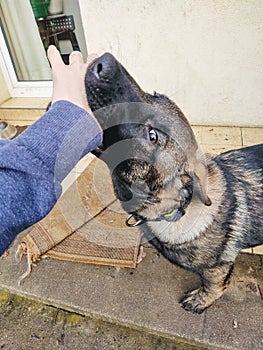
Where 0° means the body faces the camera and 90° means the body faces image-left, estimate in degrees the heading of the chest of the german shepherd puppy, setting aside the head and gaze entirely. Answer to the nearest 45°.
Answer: approximately 90°

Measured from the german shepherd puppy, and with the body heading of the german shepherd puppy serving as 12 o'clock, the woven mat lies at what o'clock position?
The woven mat is roughly at 1 o'clock from the german shepherd puppy.

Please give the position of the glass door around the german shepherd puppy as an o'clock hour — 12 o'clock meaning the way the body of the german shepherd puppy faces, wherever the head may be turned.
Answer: The glass door is roughly at 2 o'clock from the german shepherd puppy.

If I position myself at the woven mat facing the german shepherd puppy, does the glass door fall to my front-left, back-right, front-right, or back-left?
back-left

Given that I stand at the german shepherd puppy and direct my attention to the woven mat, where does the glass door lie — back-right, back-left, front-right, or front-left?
front-right

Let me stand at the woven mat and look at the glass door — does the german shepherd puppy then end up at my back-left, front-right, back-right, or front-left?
back-right
